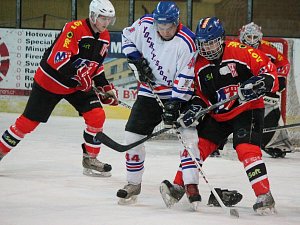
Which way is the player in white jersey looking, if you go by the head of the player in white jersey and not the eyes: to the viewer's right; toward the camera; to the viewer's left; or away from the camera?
toward the camera

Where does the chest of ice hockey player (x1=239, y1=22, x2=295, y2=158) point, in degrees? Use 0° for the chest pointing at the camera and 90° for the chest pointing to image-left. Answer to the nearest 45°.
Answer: approximately 0°

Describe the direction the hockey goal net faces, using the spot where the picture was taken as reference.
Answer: facing the viewer and to the left of the viewer

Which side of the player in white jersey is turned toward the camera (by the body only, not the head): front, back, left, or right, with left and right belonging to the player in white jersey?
front

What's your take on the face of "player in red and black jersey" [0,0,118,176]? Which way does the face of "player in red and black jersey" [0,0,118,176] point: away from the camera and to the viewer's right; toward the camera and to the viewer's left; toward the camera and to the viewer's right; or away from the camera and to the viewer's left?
toward the camera and to the viewer's right

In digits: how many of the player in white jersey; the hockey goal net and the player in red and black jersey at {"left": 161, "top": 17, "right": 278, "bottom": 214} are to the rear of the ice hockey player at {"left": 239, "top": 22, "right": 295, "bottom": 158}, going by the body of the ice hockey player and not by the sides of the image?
1

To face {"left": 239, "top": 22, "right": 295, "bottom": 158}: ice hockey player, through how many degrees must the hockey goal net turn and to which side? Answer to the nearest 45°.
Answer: approximately 45° to its left

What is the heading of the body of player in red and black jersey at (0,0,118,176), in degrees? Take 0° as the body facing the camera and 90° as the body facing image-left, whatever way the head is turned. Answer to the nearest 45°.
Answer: approximately 315°

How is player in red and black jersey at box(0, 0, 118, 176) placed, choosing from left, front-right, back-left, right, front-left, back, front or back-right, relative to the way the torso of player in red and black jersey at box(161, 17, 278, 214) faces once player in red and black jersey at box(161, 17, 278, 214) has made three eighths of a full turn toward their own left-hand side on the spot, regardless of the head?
back-left

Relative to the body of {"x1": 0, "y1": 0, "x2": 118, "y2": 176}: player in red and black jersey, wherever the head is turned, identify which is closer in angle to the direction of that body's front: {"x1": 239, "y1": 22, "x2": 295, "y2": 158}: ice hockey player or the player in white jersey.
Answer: the player in white jersey

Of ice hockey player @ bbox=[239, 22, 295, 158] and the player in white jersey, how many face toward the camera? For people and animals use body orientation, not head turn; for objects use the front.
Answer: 2
